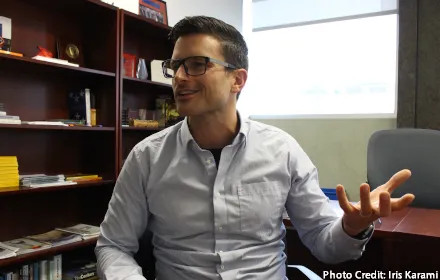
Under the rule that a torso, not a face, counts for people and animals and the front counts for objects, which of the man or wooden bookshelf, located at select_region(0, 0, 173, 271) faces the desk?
the wooden bookshelf

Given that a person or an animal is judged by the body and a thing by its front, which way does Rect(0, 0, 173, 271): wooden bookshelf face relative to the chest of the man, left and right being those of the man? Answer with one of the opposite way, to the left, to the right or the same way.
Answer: to the left

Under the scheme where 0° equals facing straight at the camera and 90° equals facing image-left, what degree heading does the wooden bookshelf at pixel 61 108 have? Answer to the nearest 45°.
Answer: approximately 315°

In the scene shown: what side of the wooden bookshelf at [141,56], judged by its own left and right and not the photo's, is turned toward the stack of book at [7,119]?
right

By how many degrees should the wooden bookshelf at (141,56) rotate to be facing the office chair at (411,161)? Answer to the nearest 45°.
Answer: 0° — it already faces it

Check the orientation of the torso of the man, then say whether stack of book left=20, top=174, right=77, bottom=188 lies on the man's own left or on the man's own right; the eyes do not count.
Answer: on the man's own right

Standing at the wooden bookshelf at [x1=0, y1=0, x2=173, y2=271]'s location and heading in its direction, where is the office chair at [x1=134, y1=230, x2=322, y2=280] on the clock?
The office chair is roughly at 1 o'clock from the wooden bookshelf.
